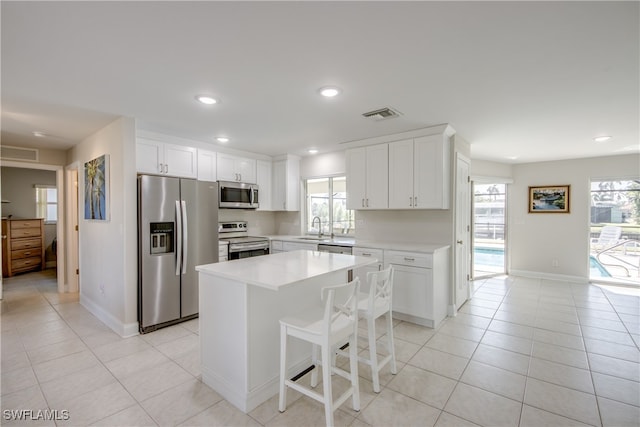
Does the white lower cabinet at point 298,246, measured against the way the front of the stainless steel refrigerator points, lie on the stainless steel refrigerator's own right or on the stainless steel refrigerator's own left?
on the stainless steel refrigerator's own left

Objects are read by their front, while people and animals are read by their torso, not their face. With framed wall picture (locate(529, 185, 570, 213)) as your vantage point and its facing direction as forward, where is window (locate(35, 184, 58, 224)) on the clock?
The window is roughly at 2 o'clock from the framed wall picture.

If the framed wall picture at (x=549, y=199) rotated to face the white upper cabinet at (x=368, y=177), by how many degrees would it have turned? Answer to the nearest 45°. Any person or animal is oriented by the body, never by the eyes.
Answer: approximately 45° to its right

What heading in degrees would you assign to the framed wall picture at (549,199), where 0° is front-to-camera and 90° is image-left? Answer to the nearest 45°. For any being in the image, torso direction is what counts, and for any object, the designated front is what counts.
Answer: approximately 0°

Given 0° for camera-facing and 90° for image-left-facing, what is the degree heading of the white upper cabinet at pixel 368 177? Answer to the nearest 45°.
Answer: approximately 45°
